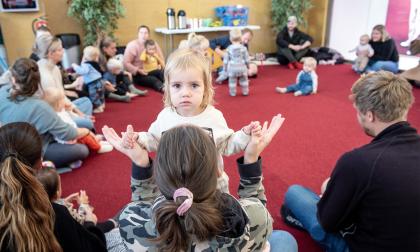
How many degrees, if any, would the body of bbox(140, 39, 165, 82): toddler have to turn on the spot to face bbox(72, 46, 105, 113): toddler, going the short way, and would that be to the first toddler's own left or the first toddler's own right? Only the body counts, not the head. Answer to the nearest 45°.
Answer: approximately 45° to the first toddler's own right

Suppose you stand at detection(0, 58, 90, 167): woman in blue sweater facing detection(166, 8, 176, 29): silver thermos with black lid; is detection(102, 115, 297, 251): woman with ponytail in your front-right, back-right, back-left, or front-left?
back-right

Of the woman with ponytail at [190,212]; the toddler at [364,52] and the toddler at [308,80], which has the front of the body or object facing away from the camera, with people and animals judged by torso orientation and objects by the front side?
the woman with ponytail

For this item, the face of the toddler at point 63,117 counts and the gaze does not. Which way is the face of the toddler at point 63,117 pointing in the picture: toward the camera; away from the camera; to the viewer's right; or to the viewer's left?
to the viewer's right

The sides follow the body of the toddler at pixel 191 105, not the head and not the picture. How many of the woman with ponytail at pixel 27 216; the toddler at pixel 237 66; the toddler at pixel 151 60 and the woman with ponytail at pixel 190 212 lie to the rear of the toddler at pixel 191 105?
2

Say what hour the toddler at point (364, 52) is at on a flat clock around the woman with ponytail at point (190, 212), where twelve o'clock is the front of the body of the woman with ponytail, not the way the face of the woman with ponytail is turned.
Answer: The toddler is roughly at 1 o'clock from the woman with ponytail.

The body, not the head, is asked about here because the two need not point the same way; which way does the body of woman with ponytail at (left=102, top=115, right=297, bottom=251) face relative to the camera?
away from the camera

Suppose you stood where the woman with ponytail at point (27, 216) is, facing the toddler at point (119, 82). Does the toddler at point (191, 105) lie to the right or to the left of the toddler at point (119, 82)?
right

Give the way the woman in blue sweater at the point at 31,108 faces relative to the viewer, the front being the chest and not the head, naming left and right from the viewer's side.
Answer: facing away from the viewer and to the right of the viewer

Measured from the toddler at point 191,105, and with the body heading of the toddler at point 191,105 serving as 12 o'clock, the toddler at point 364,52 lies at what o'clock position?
the toddler at point 364,52 is roughly at 7 o'clock from the toddler at point 191,105.

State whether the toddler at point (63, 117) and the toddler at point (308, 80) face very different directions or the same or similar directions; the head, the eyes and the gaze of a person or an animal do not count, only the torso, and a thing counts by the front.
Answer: very different directions
